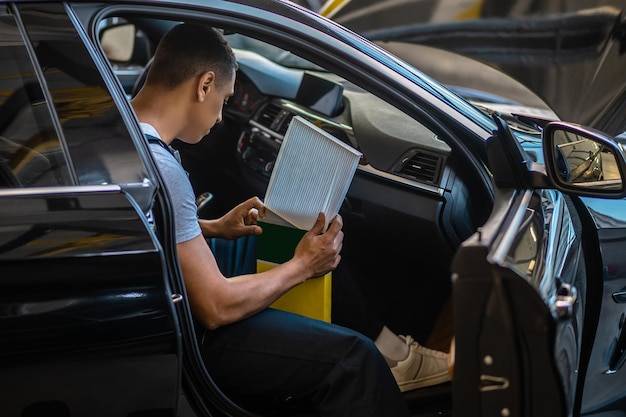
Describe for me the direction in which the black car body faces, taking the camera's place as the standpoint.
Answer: facing away from the viewer and to the right of the viewer
